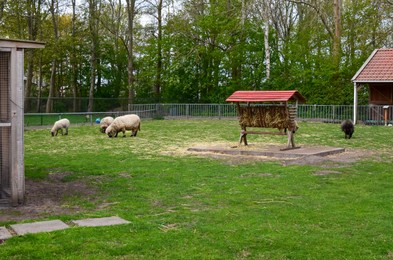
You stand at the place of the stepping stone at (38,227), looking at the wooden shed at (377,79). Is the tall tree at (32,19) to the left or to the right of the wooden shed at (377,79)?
left

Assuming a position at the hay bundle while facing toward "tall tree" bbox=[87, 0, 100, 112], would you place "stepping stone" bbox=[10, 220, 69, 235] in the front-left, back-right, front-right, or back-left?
back-left

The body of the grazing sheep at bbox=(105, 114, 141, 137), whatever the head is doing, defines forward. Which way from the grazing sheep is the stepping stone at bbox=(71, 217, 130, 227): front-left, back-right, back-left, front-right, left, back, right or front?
left

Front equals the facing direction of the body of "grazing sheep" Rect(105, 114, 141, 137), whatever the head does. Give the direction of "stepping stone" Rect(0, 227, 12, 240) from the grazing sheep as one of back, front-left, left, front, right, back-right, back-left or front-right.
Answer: left

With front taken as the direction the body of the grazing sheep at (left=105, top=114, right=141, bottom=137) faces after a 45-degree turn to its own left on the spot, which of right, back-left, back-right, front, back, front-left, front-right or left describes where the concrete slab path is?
front-left

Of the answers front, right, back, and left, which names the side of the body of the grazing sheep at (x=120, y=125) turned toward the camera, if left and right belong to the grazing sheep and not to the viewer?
left

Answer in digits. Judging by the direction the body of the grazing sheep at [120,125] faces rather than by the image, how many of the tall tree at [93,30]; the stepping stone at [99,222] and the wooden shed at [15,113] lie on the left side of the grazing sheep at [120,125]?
2

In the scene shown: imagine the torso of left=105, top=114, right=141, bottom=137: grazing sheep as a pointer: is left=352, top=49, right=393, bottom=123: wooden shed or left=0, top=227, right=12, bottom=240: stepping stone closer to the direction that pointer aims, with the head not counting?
the stepping stone

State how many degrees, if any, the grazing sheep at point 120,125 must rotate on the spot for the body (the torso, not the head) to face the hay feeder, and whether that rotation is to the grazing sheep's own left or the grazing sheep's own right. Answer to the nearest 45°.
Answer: approximately 135° to the grazing sheep's own left

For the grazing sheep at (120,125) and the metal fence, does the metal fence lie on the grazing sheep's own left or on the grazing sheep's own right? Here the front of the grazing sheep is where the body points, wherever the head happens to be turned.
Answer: on the grazing sheep's own right

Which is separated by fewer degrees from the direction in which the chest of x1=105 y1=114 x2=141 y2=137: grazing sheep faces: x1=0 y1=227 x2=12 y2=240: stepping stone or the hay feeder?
the stepping stone

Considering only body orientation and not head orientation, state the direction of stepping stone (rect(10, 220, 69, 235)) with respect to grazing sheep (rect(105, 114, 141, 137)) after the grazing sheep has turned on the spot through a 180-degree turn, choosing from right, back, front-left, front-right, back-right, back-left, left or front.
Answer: right
